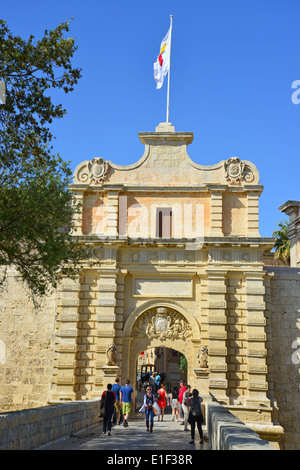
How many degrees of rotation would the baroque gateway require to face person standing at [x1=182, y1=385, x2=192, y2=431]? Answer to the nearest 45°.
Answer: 0° — it already faces them

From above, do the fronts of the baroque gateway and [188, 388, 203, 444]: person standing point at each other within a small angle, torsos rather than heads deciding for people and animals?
yes

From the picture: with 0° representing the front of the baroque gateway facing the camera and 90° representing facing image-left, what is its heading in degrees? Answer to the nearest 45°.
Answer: approximately 0°

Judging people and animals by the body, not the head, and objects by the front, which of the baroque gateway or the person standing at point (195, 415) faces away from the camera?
the person standing

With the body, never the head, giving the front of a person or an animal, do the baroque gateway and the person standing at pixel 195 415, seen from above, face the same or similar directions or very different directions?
very different directions

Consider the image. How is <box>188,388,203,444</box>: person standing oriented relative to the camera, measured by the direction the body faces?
away from the camera

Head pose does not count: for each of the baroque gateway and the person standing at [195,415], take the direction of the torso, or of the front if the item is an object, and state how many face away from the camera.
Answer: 1

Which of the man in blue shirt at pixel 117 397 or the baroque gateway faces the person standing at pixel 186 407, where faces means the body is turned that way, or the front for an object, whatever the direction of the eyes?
the baroque gateway
